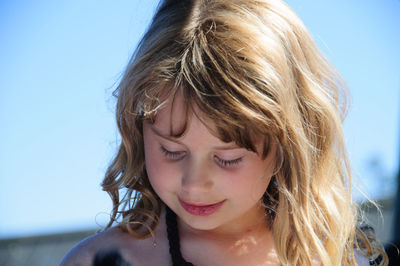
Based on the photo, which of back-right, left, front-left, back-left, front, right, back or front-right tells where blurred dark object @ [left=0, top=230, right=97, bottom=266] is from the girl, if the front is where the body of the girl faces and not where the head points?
back-right

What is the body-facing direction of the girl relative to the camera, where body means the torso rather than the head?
toward the camera

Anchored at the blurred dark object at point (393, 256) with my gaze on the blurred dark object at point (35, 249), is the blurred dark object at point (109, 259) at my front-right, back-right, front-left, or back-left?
front-left

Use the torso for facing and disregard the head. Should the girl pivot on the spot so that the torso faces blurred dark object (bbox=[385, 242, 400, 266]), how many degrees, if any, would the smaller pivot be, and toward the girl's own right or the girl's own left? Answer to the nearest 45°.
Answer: approximately 135° to the girl's own left

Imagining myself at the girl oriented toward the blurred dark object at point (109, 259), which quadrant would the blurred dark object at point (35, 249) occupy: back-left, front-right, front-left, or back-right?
front-right
